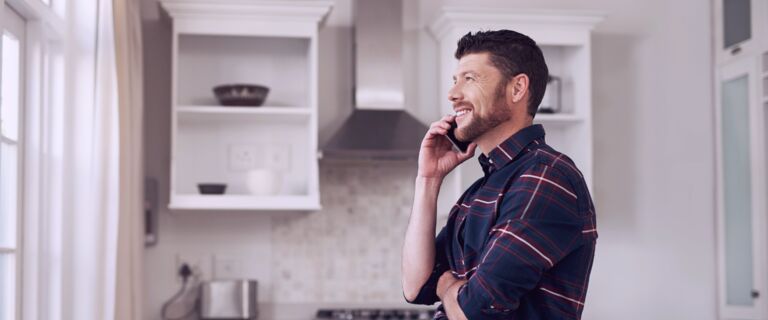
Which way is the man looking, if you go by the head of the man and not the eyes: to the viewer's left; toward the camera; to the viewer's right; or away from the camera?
to the viewer's left

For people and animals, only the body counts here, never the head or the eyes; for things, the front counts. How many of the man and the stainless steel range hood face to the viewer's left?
1

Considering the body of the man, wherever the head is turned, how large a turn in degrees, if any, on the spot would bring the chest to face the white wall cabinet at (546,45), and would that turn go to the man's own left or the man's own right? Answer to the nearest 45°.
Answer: approximately 90° to the man's own right

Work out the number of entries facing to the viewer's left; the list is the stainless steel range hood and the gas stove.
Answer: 0

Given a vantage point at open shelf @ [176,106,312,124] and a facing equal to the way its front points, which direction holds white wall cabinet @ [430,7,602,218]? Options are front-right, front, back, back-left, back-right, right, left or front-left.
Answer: left

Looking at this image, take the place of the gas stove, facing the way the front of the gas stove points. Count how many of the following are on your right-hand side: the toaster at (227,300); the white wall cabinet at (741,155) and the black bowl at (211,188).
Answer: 2

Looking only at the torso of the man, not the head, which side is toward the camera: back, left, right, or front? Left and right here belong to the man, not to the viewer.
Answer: left

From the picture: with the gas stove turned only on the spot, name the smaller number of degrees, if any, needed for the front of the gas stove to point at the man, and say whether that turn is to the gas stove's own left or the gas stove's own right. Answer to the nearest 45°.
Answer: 0° — it already faces them

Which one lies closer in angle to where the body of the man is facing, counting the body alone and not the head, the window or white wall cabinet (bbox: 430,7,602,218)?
the window

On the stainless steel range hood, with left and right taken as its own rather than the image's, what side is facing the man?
front

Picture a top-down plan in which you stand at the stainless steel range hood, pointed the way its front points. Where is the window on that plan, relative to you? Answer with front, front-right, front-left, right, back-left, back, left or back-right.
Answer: front-right
